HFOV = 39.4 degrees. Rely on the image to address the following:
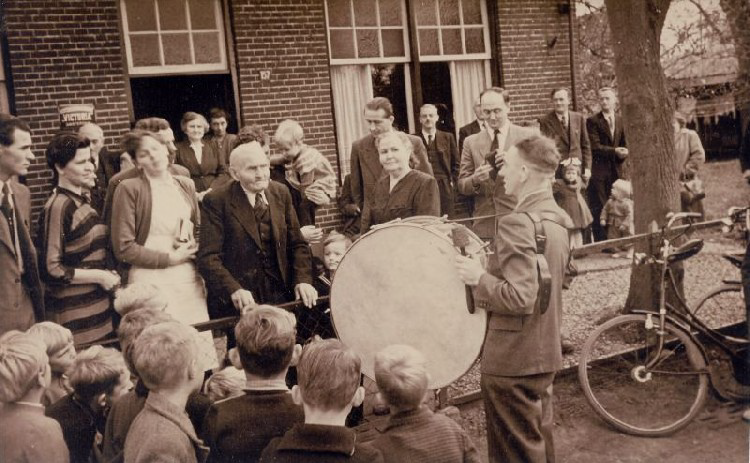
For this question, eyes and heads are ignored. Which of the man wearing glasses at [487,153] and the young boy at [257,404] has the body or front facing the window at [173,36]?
the young boy

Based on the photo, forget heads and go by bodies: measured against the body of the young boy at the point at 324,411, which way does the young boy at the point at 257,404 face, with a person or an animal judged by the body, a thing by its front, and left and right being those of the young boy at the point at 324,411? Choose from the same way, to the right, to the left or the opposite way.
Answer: the same way

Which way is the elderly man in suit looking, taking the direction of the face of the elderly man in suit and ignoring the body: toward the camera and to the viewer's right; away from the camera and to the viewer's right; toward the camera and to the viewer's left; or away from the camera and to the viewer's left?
toward the camera and to the viewer's right

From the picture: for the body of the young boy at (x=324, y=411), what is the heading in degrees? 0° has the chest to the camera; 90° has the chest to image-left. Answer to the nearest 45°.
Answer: approximately 180°

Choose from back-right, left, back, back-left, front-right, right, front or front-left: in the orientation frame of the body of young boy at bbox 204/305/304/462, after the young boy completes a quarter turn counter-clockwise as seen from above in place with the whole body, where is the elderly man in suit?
right

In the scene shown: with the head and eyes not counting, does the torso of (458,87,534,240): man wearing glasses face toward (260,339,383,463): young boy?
yes

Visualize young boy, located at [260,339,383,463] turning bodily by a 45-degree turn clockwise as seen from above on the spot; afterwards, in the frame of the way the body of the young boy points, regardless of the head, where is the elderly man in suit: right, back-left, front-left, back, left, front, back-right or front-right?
front-left

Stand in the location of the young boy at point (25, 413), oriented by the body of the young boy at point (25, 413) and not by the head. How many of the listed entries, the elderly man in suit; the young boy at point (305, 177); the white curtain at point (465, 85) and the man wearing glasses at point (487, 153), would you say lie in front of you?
4

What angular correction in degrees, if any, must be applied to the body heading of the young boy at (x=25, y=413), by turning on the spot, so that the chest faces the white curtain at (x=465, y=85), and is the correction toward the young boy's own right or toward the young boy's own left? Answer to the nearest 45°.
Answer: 0° — they already face it

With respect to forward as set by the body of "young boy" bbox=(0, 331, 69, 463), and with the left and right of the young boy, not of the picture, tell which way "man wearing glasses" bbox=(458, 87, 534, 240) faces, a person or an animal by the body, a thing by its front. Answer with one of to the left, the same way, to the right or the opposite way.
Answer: the opposite way

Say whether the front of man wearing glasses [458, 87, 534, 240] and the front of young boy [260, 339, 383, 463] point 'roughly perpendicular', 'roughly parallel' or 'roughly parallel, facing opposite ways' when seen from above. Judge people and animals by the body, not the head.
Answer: roughly parallel, facing opposite ways

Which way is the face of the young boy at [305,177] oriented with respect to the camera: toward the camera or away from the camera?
toward the camera

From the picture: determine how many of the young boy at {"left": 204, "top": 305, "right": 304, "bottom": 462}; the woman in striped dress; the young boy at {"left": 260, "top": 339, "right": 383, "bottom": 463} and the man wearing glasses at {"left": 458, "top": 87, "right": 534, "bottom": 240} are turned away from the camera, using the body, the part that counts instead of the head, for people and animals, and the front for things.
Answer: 2

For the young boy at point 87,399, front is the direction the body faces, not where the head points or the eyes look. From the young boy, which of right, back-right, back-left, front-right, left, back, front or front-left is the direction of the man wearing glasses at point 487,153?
front

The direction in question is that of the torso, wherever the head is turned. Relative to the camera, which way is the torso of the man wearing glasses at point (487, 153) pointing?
toward the camera

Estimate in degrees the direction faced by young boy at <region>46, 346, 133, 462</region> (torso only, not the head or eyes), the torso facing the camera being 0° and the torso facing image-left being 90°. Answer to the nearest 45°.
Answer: approximately 225°
